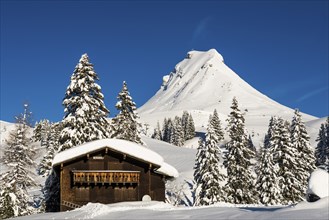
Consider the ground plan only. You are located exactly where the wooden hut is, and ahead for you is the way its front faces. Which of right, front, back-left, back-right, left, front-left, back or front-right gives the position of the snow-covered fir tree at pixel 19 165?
back-right

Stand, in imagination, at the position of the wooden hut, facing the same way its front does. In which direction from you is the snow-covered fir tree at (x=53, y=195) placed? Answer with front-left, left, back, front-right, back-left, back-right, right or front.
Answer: back-right

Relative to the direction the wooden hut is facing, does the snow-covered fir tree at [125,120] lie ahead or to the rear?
to the rear

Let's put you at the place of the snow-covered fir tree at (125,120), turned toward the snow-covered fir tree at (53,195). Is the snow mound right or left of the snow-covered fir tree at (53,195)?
left

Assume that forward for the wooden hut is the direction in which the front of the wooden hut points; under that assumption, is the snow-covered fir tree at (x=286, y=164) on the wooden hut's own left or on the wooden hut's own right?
on the wooden hut's own left

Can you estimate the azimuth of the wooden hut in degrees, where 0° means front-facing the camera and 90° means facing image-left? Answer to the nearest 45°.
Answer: approximately 0°

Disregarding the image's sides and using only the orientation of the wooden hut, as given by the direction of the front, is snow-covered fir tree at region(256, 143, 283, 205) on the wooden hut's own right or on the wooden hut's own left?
on the wooden hut's own left

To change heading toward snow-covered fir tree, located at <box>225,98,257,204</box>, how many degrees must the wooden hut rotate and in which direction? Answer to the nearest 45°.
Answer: approximately 135° to its left

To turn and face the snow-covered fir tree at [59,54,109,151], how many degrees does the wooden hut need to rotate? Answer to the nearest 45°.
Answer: approximately 180°

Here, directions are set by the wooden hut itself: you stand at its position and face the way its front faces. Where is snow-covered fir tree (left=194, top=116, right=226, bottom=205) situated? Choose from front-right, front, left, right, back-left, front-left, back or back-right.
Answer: back-left

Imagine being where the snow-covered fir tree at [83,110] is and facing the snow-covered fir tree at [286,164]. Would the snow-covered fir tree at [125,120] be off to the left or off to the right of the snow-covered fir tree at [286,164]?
left
